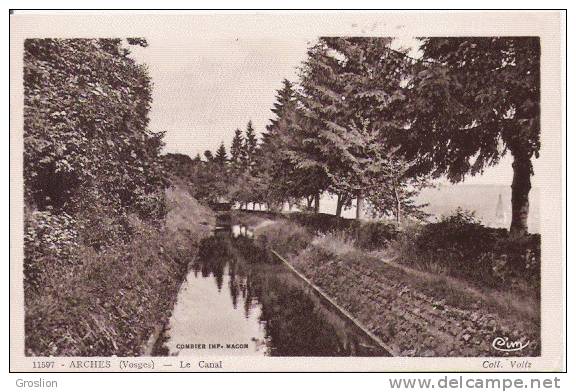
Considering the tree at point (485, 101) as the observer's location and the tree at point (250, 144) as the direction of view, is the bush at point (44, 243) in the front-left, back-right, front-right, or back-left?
back-left
